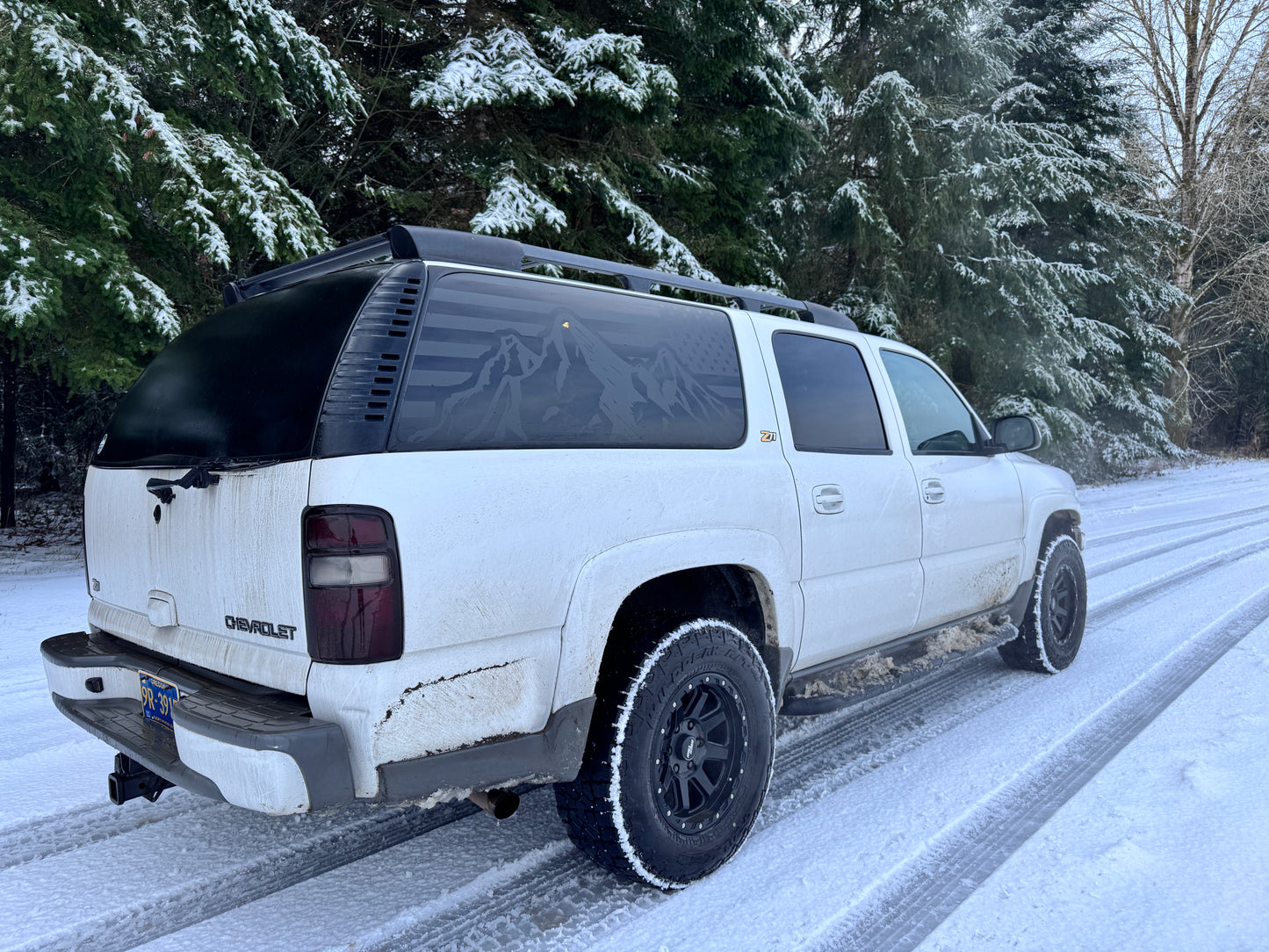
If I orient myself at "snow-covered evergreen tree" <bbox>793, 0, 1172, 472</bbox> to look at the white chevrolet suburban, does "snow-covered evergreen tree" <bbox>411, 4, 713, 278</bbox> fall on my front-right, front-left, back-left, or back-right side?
front-right

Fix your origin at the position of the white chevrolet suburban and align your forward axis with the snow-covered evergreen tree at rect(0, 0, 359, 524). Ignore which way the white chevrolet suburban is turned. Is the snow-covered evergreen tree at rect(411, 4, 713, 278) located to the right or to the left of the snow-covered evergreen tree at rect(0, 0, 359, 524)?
right

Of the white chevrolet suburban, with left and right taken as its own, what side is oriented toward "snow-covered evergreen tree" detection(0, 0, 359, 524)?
left

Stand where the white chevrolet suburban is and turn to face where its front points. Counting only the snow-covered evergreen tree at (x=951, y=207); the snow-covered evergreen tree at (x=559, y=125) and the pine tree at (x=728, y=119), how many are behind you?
0

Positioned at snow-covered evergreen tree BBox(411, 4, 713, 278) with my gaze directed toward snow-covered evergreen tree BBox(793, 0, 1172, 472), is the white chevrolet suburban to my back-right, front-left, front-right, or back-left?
back-right

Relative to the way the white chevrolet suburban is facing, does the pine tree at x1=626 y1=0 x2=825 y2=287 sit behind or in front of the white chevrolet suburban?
in front

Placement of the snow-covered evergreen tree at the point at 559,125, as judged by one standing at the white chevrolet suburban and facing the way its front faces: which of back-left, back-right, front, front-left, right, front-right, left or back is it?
front-left

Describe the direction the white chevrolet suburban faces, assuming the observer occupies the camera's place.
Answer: facing away from the viewer and to the right of the viewer

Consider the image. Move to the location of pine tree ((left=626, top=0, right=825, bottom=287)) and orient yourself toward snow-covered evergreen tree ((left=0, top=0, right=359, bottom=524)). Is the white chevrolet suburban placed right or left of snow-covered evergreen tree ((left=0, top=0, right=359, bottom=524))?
left
